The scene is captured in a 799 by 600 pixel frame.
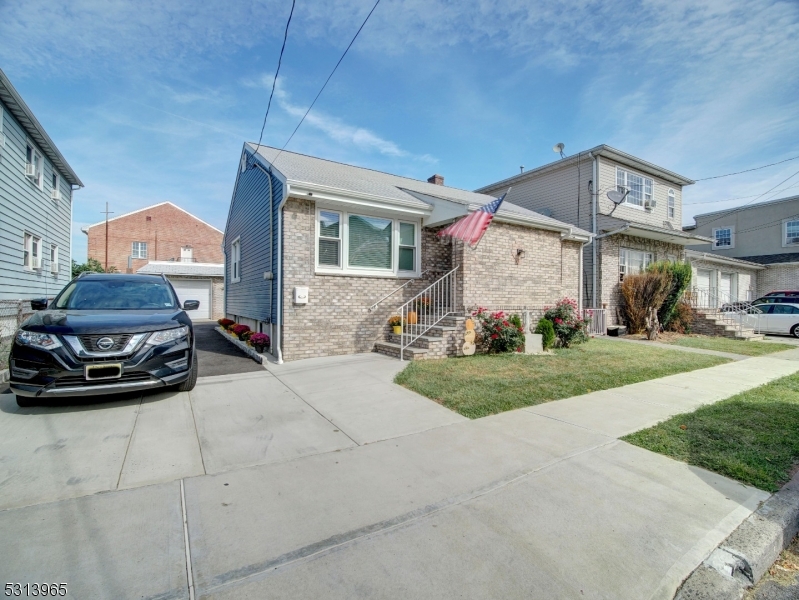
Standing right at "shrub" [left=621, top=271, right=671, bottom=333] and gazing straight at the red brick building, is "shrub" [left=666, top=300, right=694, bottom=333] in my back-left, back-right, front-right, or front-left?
back-right

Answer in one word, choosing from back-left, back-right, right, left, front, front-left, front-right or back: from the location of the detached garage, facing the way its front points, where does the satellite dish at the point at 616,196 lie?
front-left

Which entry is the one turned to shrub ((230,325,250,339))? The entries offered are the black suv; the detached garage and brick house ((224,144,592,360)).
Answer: the detached garage

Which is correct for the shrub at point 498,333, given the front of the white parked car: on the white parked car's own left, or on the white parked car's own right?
on the white parked car's own left

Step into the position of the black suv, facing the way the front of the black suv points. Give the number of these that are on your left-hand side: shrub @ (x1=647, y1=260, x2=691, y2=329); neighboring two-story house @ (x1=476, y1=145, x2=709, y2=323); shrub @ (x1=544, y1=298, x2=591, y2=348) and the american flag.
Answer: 4

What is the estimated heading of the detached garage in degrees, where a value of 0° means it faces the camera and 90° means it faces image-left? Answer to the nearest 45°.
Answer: approximately 0°

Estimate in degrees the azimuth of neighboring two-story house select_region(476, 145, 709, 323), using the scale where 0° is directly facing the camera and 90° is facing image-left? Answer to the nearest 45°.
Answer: approximately 315°

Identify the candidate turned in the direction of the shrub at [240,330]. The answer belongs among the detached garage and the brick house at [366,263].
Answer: the detached garage

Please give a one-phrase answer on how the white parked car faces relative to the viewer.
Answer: facing to the left of the viewer

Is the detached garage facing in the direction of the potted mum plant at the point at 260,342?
yes

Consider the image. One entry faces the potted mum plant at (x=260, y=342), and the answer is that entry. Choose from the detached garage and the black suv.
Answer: the detached garage

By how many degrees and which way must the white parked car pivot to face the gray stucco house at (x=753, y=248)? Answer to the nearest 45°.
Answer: approximately 90° to its right

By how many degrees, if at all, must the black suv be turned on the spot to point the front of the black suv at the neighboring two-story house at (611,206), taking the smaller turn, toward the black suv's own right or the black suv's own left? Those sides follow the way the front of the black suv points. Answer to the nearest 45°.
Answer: approximately 90° to the black suv's own left
